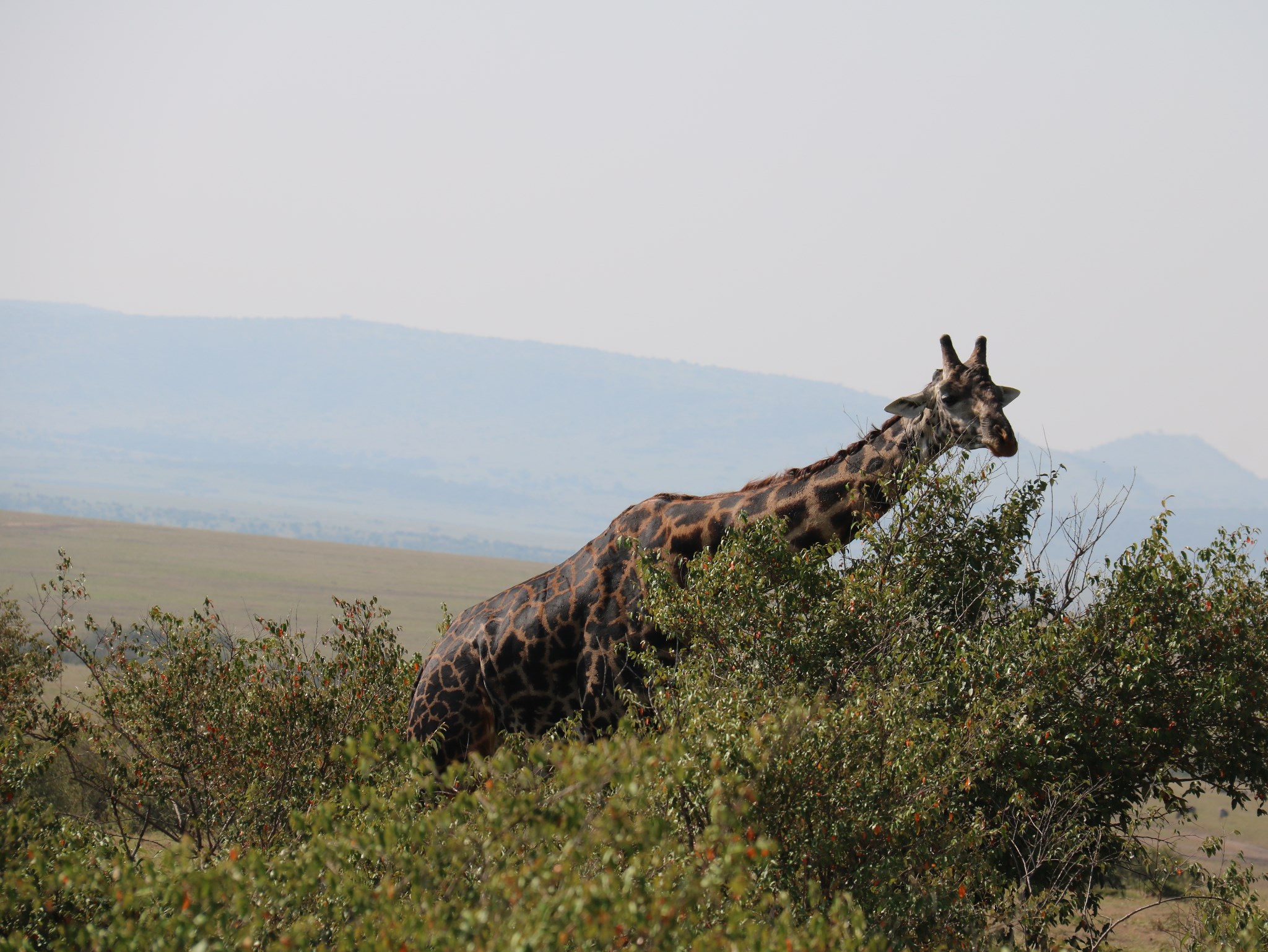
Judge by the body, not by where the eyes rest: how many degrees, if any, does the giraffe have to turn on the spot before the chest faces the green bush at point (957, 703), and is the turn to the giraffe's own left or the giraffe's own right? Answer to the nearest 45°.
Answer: approximately 45° to the giraffe's own right

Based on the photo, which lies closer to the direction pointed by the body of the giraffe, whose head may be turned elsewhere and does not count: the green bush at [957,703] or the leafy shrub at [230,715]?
the green bush

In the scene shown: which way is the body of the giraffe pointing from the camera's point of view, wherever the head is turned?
to the viewer's right

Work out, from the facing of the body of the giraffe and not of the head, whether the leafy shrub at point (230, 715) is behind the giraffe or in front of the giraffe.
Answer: behind
